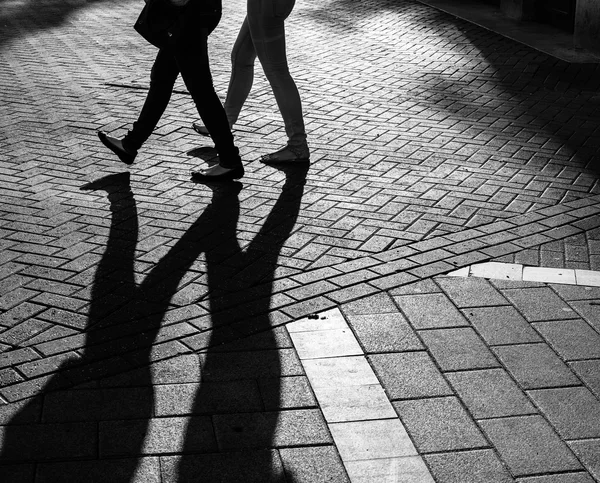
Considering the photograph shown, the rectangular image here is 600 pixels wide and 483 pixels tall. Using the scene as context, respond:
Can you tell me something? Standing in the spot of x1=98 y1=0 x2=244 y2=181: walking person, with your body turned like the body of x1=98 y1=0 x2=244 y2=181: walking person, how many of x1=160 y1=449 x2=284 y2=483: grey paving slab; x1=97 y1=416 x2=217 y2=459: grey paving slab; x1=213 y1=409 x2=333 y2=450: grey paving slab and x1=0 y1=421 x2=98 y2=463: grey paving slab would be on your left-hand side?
4

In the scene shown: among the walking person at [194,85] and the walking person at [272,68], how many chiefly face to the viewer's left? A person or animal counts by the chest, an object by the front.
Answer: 2

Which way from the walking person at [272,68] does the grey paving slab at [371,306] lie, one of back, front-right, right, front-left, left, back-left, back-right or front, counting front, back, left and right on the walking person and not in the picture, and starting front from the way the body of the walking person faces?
left

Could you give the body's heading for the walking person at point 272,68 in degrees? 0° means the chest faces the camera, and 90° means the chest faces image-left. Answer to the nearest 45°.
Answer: approximately 90°

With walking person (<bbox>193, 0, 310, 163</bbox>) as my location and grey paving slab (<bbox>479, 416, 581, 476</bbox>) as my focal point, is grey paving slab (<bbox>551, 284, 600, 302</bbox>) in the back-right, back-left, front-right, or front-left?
front-left

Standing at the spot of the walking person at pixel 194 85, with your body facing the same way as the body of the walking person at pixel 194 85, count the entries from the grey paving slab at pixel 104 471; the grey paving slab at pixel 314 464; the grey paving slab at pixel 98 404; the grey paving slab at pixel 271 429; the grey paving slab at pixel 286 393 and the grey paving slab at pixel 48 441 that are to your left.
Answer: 6

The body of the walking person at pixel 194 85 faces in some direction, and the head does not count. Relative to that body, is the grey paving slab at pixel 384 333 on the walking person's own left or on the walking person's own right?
on the walking person's own left

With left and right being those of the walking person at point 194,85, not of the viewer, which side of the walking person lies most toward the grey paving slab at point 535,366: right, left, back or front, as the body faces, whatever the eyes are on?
left

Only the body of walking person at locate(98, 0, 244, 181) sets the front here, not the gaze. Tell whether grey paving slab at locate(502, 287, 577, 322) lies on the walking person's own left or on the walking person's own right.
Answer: on the walking person's own left

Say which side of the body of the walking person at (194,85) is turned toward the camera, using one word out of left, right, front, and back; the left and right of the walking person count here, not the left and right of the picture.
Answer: left
